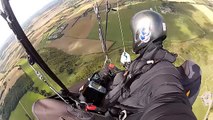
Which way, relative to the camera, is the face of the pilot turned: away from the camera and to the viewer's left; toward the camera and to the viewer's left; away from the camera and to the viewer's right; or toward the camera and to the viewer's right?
away from the camera and to the viewer's left

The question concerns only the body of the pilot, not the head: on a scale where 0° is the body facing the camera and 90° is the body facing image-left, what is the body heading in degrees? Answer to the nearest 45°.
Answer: approximately 90°
